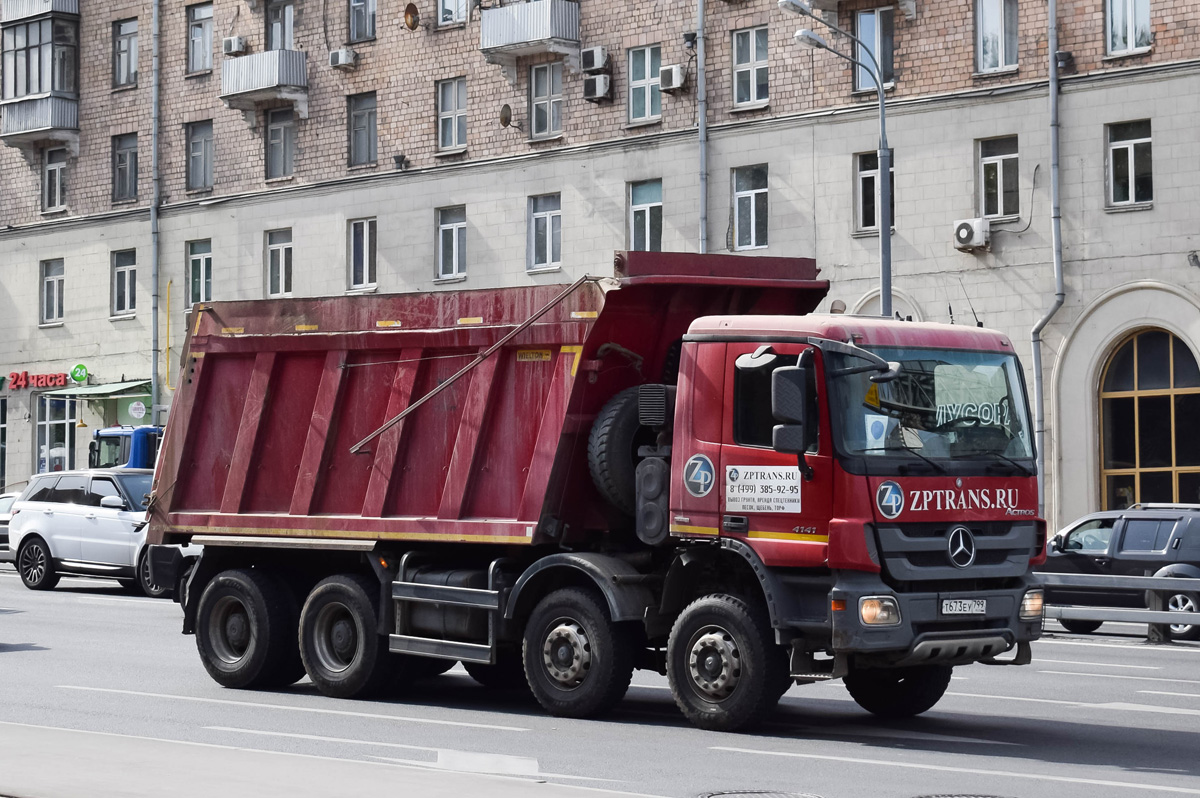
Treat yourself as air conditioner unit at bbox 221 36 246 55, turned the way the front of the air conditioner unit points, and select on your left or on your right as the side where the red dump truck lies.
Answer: on your left

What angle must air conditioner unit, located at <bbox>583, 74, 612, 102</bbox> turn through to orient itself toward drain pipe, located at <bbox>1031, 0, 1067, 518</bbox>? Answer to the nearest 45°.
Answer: approximately 90° to its left

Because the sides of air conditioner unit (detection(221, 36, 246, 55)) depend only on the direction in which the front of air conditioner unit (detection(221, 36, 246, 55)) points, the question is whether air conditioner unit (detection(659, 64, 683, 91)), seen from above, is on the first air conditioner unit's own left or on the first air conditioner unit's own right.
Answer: on the first air conditioner unit's own left

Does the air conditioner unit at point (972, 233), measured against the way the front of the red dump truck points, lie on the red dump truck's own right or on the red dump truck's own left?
on the red dump truck's own left

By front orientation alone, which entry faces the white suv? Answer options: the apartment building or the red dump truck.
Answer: the apartment building

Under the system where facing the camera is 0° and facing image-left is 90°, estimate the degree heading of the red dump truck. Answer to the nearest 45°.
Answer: approximately 315°

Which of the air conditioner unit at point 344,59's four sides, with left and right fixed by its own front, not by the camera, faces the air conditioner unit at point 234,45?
right

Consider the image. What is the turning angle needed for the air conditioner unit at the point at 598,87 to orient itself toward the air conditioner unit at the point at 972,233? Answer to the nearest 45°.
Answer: approximately 90° to its left
